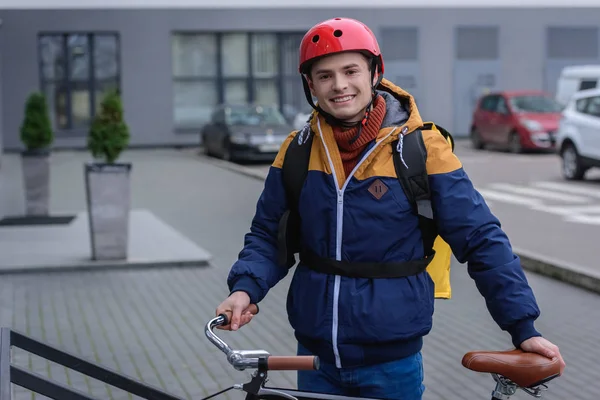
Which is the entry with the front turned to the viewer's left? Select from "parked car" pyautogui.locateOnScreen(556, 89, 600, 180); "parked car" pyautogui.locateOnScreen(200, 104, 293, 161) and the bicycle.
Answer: the bicycle

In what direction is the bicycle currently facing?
to the viewer's left

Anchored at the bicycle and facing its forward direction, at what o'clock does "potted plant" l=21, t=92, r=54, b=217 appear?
The potted plant is roughly at 2 o'clock from the bicycle.

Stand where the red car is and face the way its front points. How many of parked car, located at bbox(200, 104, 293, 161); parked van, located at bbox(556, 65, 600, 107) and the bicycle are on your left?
1

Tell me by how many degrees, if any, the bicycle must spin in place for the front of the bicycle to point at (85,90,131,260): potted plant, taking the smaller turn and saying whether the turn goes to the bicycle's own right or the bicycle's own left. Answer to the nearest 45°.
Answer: approximately 90° to the bicycle's own right

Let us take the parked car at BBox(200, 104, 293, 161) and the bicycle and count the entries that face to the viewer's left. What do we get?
1

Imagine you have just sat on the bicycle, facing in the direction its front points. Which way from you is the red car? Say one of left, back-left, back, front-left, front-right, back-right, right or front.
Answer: right

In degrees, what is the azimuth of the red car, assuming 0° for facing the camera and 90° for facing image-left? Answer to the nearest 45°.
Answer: approximately 315°

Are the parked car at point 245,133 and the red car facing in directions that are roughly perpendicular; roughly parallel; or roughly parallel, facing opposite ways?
roughly parallel

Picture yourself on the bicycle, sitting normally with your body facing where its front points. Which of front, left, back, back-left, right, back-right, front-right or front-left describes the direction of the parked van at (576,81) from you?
right

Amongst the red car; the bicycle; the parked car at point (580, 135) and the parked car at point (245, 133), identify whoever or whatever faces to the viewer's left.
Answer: the bicycle

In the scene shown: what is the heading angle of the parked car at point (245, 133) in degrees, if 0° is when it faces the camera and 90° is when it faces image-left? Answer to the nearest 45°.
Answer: approximately 315°

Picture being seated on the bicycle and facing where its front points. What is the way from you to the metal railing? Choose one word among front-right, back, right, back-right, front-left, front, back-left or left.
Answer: front

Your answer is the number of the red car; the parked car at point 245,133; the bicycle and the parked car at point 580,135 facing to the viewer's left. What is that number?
1

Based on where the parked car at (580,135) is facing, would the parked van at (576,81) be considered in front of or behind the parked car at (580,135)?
behind

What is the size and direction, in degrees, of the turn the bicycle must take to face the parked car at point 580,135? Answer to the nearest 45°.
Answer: approximately 90° to its right

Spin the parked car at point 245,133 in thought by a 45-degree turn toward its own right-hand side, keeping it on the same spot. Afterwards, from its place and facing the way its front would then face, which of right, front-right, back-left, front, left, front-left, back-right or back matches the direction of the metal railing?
front
